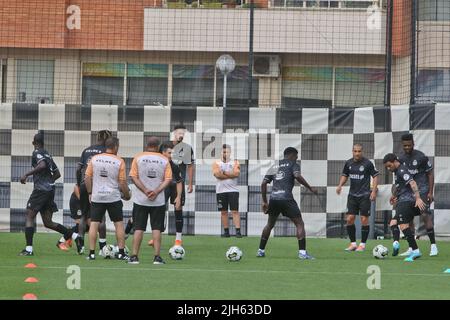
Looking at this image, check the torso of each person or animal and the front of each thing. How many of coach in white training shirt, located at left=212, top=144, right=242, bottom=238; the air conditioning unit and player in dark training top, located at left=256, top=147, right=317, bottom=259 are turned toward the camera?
2

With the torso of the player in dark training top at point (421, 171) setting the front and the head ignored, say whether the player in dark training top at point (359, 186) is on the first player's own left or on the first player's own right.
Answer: on the first player's own right

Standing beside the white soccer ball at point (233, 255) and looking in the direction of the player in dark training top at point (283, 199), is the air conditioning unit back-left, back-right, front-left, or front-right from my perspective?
front-left

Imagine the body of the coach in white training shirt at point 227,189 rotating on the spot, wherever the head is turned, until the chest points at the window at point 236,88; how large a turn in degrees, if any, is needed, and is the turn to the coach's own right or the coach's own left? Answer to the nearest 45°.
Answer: approximately 180°

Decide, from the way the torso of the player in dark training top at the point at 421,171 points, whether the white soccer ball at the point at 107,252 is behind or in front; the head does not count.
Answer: in front

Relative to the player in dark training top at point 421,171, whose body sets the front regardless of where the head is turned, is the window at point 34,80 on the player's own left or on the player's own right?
on the player's own right

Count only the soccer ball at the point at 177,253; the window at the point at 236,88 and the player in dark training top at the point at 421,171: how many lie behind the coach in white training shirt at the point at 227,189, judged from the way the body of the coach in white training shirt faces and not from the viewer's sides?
1

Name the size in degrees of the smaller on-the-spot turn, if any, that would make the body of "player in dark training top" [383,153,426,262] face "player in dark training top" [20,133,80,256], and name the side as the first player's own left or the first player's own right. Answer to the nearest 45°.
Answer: approximately 45° to the first player's own right

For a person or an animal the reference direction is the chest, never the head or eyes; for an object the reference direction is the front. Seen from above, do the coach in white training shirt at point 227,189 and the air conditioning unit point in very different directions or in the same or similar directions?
same or similar directions

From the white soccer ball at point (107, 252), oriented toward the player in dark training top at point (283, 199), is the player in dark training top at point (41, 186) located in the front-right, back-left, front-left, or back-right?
back-left

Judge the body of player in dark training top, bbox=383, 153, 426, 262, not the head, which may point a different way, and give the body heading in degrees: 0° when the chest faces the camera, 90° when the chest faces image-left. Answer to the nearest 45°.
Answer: approximately 45°

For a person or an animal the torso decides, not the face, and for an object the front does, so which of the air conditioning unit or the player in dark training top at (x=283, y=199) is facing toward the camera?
the air conditioning unit

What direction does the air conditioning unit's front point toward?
toward the camera

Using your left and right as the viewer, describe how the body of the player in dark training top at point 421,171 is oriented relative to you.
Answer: facing the viewer and to the left of the viewer

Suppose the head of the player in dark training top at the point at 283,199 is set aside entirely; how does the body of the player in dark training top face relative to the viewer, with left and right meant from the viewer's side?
facing away from the viewer and to the right of the viewer

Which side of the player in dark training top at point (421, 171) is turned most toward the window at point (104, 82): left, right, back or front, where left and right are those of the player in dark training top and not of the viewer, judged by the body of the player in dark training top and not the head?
right
